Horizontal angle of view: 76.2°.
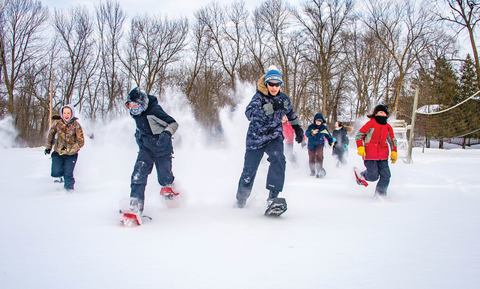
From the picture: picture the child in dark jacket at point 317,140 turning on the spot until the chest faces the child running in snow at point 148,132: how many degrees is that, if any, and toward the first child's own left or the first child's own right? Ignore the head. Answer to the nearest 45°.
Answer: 0° — they already face them

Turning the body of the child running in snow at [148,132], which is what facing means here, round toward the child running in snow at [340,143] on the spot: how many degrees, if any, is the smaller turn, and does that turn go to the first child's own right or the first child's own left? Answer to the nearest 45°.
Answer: approximately 180°

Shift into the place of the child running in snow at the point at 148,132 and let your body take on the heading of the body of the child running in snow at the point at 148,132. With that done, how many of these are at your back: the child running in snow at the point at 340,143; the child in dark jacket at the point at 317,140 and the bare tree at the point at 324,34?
3

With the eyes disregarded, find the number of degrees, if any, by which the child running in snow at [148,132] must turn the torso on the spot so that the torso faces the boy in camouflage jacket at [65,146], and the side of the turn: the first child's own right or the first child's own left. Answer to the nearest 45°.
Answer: approximately 90° to the first child's own right

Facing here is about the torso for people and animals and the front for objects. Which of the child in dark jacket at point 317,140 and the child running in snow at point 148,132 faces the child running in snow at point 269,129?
the child in dark jacket

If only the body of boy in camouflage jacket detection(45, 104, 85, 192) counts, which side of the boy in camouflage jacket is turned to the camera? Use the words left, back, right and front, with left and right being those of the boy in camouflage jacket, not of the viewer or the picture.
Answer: front

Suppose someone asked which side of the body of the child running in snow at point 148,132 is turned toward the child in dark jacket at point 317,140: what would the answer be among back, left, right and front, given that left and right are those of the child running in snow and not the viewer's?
back

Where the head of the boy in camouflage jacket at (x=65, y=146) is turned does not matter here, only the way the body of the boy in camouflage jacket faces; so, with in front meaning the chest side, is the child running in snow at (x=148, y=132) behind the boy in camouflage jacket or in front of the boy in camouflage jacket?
in front

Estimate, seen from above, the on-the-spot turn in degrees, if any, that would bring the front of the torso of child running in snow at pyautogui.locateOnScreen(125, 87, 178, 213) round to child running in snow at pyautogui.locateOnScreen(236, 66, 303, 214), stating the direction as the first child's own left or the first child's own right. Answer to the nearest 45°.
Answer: approximately 135° to the first child's own left

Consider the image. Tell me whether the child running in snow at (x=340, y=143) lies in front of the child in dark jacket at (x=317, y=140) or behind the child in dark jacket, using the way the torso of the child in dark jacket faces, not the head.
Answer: behind

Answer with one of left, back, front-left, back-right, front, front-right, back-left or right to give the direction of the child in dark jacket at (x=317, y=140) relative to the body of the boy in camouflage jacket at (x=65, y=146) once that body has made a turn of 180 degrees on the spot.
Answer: right

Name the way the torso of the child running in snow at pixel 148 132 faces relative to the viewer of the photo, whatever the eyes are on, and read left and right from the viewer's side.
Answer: facing the viewer and to the left of the viewer

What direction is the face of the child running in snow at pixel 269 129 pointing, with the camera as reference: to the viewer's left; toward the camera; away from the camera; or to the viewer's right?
toward the camera

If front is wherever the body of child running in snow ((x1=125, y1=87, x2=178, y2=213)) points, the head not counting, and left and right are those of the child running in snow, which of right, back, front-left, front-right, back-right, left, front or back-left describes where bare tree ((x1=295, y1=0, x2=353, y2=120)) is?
back

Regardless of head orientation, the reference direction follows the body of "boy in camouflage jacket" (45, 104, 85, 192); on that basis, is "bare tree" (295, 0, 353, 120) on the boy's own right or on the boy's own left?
on the boy's own left

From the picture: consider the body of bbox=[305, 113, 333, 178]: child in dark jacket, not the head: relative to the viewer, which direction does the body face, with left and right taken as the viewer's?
facing the viewer

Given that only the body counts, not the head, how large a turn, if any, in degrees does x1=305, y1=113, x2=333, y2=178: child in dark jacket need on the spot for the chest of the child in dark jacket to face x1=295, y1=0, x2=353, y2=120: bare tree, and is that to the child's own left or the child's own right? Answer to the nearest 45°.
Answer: approximately 180°
